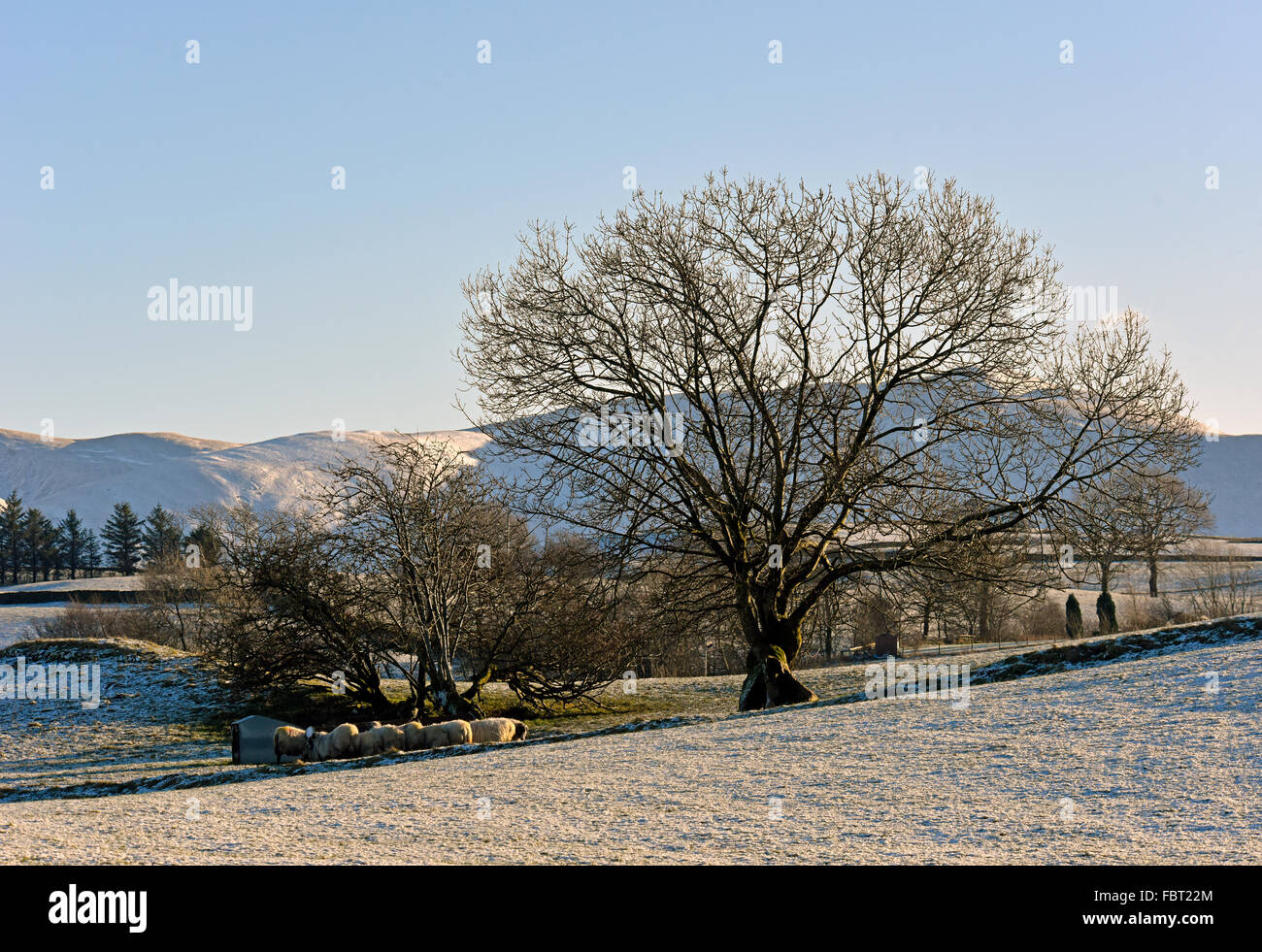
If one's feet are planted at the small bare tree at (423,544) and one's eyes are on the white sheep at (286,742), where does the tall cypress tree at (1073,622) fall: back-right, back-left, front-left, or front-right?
back-left

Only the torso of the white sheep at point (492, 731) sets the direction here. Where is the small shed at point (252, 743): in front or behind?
behind
